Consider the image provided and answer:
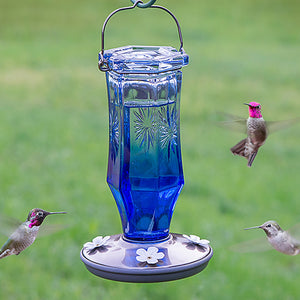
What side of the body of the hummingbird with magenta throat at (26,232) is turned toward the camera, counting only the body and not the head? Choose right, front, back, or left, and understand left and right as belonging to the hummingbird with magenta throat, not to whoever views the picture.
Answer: right

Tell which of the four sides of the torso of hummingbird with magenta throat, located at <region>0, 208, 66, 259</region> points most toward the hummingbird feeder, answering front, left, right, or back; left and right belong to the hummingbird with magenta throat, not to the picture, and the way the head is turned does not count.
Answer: front

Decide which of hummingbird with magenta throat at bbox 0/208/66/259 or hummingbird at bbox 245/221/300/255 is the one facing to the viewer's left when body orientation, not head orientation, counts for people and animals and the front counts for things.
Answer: the hummingbird

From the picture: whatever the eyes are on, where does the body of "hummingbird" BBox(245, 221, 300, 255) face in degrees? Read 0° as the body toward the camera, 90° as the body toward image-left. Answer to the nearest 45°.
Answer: approximately 90°

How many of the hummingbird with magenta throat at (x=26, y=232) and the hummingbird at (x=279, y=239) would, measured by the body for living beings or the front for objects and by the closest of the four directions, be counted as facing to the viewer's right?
1

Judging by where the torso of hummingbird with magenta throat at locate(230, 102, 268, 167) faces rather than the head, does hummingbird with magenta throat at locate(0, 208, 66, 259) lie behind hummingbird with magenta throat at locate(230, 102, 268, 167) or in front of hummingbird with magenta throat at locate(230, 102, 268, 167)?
in front

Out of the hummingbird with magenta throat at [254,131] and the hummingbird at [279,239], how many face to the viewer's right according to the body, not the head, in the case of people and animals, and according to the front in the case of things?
0

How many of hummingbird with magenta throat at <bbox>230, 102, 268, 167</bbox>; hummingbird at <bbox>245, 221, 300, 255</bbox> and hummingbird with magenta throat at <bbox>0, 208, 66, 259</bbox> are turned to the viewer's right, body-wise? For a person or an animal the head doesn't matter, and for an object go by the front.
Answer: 1

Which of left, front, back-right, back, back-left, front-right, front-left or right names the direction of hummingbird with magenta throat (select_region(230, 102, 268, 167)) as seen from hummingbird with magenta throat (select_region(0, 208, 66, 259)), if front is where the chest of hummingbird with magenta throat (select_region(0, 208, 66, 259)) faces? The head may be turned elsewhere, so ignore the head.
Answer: front

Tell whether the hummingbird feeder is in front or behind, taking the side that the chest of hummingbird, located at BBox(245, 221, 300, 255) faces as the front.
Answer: in front
